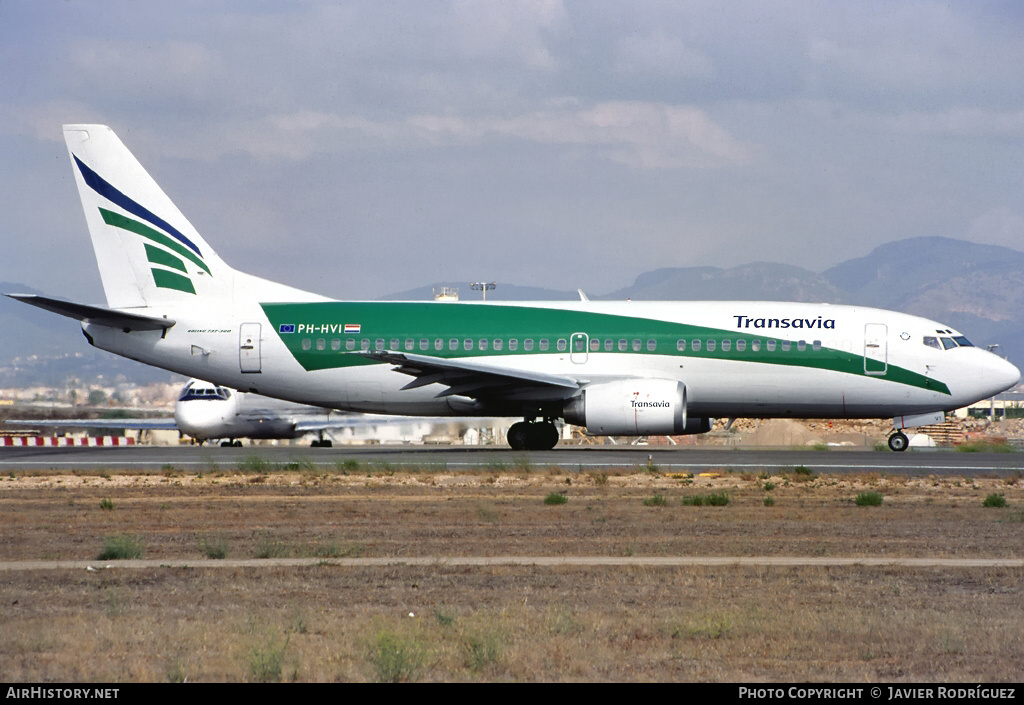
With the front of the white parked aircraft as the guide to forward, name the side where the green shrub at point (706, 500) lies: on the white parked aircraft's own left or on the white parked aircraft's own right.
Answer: on the white parked aircraft's own left

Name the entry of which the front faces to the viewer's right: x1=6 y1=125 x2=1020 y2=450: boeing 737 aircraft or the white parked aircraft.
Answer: the boeing 737 aircraft

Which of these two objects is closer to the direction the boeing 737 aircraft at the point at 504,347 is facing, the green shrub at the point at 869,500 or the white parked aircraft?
the green shrub

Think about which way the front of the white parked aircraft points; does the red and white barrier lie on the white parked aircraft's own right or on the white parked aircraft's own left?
on the white parked aircraft's own right

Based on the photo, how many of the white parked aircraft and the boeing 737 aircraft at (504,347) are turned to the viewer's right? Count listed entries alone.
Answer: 1

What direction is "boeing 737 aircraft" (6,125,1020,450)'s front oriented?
to the viewer's right

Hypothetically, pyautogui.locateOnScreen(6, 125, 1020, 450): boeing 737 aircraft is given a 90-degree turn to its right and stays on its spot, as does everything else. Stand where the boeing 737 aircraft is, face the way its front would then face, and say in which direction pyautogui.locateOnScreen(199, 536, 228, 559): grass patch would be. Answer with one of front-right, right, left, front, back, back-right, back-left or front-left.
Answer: front

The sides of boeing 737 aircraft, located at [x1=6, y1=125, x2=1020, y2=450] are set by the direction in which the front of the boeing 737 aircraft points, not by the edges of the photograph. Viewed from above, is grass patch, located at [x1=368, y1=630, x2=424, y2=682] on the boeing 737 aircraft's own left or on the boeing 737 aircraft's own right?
on the boeing 737 aircraft's own right

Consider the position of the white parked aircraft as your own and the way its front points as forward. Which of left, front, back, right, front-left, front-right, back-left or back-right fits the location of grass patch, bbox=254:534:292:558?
front-left

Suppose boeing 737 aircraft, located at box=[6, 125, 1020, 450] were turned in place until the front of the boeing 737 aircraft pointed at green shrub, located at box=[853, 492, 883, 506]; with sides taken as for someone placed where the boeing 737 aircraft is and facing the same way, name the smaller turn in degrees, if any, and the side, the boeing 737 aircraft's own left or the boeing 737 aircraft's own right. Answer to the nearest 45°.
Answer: approximately 45° to the boeing 737 aircraft's own right

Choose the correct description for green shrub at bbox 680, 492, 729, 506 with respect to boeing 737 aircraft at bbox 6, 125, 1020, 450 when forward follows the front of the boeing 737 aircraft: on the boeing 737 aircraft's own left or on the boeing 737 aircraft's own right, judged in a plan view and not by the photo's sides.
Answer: on the boeing 737 aircraft's own right

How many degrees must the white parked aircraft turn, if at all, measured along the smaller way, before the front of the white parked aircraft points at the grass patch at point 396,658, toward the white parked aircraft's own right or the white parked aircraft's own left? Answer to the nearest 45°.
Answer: approximately 45° to the white parked aircraft's own left
